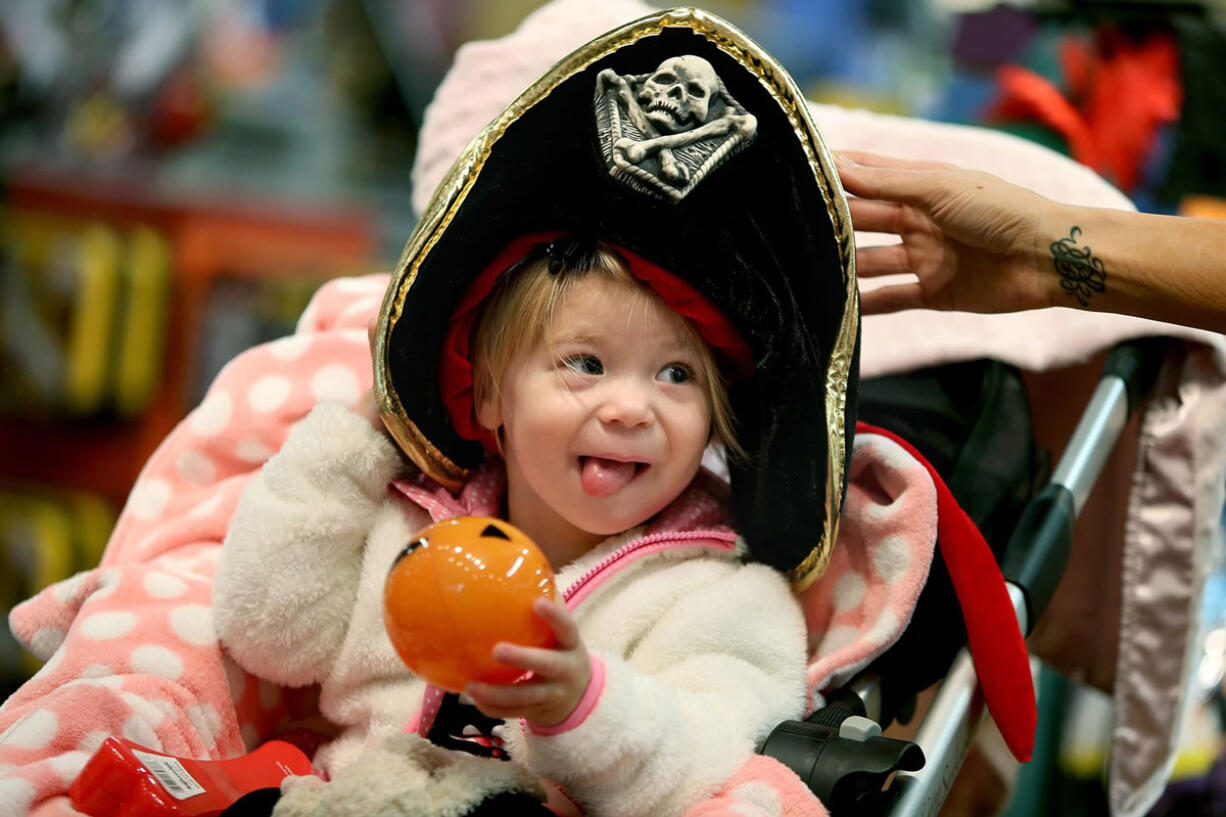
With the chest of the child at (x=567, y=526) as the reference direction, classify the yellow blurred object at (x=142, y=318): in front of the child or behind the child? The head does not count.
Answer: behind

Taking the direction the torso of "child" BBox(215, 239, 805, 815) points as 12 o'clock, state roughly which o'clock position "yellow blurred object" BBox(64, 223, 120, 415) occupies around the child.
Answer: The yellow blurred object is roughly at 5 o'clock from the child.

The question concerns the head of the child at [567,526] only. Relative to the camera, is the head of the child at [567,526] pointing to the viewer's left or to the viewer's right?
to the viewer's right

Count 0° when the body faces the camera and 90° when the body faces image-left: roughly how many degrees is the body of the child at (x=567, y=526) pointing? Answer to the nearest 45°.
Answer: approximately 0°
